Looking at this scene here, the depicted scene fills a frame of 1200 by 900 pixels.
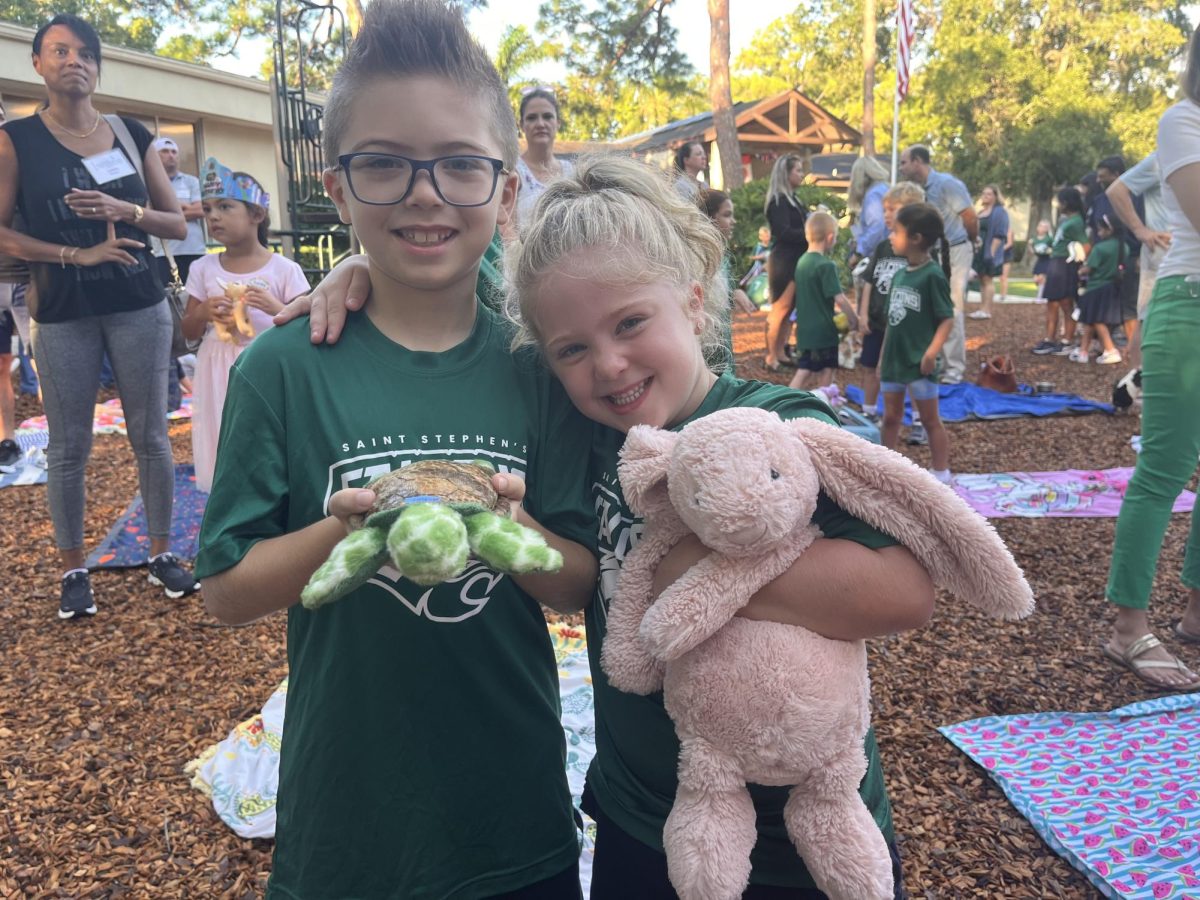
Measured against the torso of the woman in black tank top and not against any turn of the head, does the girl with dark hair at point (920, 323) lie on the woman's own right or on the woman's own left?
on the woman's own left

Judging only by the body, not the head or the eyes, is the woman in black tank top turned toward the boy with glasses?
yes

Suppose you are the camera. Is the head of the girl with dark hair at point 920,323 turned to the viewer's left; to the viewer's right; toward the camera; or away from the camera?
to the viewer's left

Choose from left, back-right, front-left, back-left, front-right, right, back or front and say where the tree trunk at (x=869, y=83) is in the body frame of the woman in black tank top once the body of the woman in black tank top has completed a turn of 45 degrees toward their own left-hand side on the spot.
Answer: left

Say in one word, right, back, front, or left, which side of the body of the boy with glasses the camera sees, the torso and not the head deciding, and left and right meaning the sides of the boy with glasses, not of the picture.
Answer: front

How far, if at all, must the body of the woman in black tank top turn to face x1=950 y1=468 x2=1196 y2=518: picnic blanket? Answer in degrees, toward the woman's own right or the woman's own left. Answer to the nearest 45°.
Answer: approximately 90° to the woman's own left

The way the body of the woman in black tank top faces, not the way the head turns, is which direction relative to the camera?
toward the camera

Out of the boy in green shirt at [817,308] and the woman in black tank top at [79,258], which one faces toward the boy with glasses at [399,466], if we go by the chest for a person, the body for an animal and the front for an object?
the woman in black tank top
